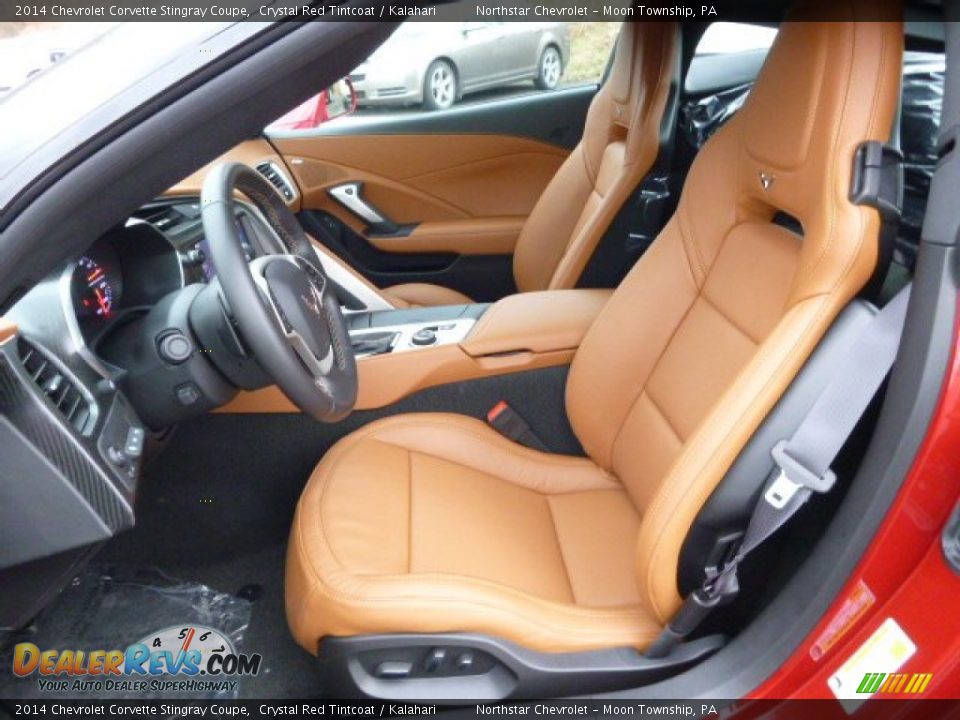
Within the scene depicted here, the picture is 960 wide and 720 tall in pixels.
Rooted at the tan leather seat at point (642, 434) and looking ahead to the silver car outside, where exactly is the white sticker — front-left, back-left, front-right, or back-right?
back-right

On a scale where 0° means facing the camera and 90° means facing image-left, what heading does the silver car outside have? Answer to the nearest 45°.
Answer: approximately 45°
